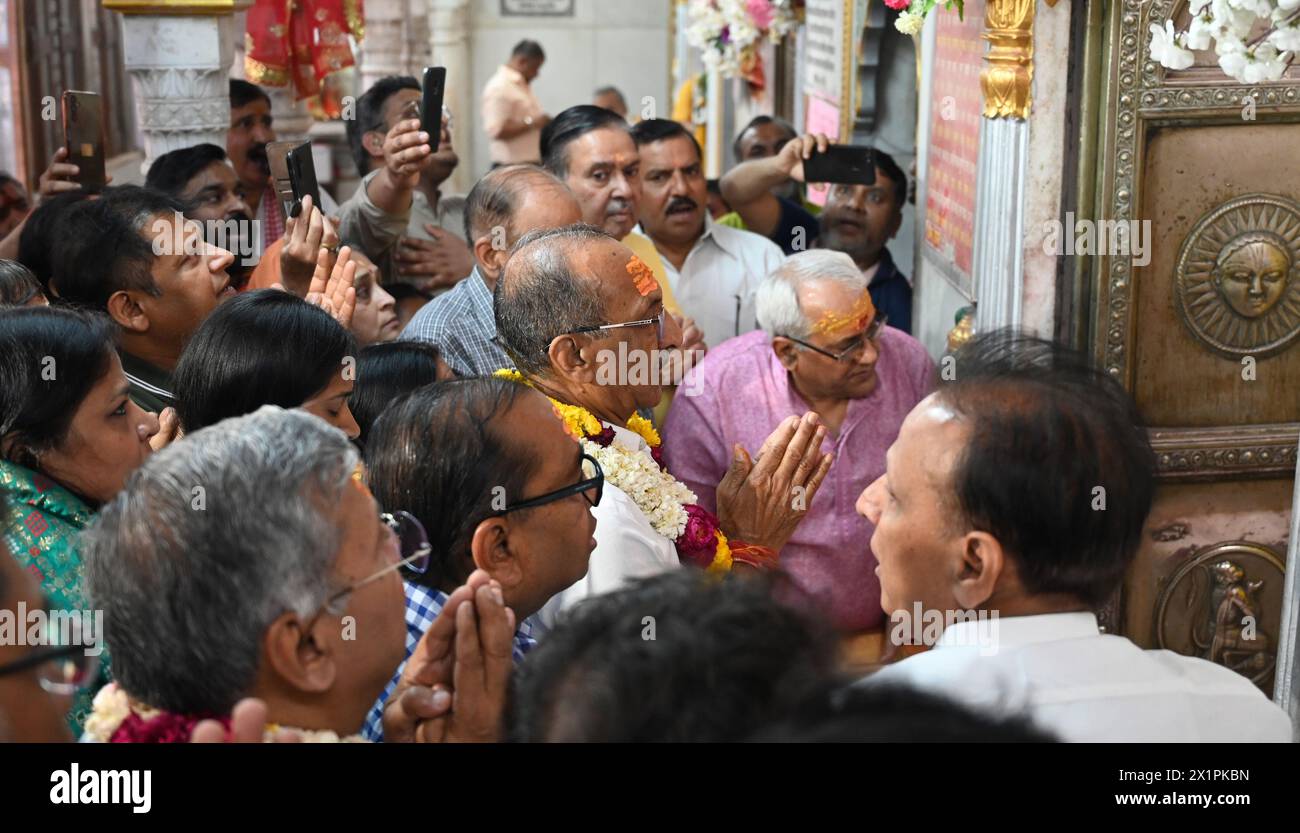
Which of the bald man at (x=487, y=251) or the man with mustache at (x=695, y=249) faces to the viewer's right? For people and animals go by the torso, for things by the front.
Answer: the bald man

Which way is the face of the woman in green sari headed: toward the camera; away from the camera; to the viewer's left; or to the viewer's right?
to the viewer's right

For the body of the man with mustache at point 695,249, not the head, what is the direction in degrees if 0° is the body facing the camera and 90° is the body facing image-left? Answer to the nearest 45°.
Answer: approximately 0°

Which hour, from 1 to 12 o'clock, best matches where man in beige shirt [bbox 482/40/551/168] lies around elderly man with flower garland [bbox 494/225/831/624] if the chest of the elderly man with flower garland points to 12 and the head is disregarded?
The man in beige shirt is roughly at 9 o'clock from the elderly man with flower garland.

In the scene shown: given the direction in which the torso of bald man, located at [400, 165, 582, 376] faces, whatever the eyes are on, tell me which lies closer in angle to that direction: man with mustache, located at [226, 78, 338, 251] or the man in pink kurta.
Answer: the man in pink kurta

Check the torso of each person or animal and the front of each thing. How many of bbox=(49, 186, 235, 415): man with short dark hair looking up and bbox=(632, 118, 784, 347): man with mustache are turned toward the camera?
1

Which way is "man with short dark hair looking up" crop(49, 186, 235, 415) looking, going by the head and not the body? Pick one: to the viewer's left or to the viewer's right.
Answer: to the viewer's right

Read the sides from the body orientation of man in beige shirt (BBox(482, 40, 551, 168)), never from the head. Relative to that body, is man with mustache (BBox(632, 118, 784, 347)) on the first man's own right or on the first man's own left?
on the first man's own right

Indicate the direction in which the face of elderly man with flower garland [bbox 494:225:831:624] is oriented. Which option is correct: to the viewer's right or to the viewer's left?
to the viewer's right

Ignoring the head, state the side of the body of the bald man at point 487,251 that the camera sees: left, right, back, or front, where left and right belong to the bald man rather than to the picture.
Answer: right
